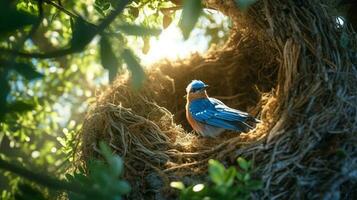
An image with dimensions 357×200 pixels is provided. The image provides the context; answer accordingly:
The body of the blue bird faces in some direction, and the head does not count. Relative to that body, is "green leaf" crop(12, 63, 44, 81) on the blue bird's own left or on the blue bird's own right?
on the blue bird's own left

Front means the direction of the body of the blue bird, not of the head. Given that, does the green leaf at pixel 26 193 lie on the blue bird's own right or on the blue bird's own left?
on the blue bird's own left

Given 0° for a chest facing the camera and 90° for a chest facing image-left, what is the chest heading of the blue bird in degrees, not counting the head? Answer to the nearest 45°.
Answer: approximately 90°
